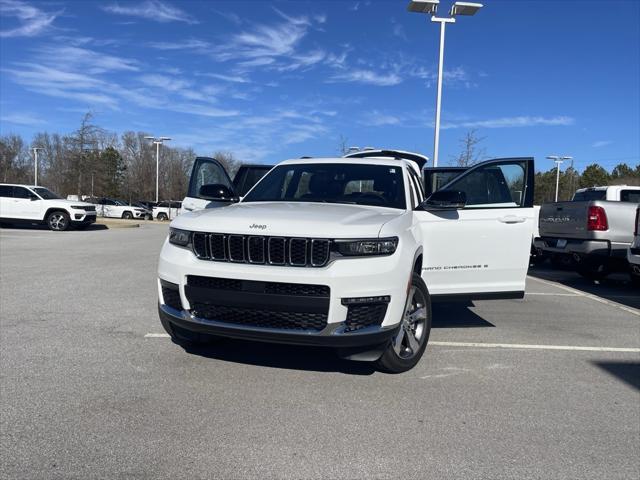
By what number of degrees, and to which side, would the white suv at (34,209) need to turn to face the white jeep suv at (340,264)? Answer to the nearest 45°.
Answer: approximately 45° to its right

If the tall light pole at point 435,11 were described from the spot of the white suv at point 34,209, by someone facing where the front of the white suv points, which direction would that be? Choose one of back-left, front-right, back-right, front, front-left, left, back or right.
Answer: front

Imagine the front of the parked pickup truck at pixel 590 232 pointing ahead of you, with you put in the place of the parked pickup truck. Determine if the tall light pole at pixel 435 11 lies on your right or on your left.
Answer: on your left

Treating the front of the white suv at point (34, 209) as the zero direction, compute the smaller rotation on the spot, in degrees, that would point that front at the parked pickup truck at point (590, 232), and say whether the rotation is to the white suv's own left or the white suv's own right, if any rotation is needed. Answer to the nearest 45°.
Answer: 0° — it already faces it

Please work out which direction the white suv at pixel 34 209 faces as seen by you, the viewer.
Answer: facing the viewer and to the right of the viewer

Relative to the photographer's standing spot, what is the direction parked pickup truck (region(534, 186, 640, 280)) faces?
facing away from the viewer and to the right of the viewer

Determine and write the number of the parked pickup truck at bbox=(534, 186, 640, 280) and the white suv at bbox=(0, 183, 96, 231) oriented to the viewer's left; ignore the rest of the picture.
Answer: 0

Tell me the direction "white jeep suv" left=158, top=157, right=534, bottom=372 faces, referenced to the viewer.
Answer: facing the viewer and to the left of the viewer

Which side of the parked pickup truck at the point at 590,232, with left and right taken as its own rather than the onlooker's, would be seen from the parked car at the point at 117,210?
left
